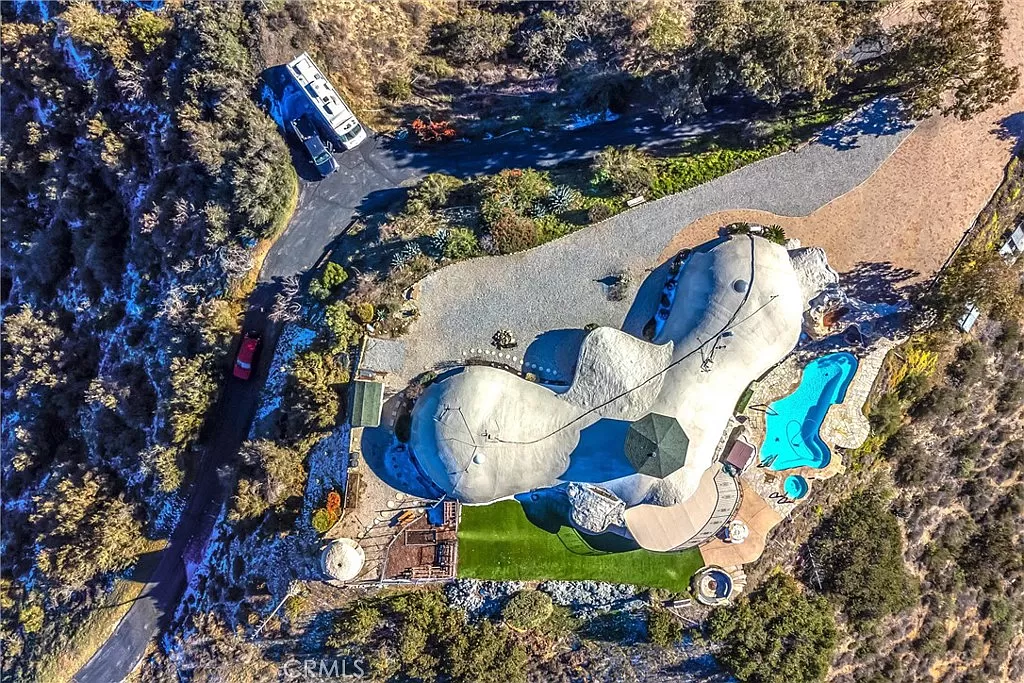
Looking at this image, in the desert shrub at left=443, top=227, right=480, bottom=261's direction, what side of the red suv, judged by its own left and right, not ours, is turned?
left

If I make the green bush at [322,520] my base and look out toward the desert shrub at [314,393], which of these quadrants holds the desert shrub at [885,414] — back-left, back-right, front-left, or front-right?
front-right

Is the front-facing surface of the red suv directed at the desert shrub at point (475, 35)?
no

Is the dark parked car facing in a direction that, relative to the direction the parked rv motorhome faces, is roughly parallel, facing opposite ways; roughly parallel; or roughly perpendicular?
roughly parallel

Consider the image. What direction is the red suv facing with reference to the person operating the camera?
facing the viewer

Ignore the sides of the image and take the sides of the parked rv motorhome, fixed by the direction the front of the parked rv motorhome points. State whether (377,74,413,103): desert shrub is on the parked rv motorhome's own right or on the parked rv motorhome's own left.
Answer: on the parked rv motorhome's own left

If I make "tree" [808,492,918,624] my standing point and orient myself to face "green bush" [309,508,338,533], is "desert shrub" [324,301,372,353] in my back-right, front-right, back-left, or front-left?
front-right

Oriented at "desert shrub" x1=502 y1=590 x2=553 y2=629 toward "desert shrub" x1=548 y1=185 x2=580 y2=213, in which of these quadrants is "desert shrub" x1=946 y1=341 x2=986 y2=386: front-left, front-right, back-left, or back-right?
front-right
